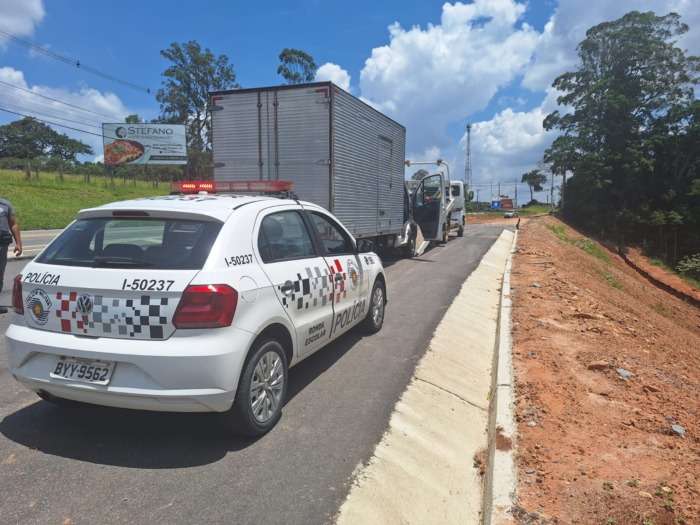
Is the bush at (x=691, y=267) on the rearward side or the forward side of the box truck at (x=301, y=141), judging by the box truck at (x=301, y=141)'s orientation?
on the forward side

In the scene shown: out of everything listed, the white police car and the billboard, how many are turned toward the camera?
1

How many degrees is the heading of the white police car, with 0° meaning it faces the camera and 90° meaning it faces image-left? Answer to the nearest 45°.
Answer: approximately 225°

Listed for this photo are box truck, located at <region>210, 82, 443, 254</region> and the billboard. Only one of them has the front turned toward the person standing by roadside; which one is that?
the billboard

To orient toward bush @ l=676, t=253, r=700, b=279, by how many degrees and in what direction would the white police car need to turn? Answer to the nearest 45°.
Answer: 0° — it already faces it

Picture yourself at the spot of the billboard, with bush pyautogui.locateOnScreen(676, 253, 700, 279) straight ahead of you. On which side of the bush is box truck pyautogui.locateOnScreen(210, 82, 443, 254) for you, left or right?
right

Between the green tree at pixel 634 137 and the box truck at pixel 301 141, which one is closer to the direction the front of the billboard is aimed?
the box truck

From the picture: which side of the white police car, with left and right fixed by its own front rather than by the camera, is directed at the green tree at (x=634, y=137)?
front

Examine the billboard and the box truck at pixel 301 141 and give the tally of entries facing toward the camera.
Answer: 1

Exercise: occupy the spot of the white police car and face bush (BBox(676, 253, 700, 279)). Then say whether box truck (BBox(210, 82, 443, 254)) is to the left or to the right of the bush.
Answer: left

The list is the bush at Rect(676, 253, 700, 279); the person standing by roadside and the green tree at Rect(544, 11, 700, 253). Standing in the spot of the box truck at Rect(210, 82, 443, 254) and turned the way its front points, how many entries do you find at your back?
1

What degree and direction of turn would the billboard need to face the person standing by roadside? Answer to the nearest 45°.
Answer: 0° — it already faces them

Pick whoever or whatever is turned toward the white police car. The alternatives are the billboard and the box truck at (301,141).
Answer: the billboard

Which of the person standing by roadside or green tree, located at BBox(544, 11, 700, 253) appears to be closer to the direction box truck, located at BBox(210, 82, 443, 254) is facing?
the green tree
